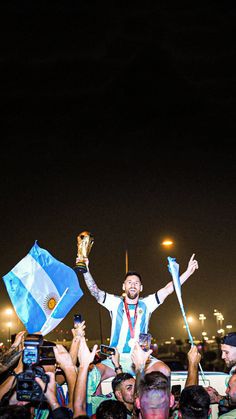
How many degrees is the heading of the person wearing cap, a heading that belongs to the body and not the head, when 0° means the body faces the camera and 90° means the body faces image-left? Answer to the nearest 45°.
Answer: approximately 90°

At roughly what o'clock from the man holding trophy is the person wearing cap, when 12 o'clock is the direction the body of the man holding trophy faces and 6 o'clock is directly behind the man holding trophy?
The person wearing cap is roughly at 11 o'clock from the man holding trophy.

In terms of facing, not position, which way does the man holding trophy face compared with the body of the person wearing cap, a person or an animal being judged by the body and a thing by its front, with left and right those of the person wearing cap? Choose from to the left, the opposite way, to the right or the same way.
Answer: to the left

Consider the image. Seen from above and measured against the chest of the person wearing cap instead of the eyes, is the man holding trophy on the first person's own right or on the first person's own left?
on the first person's own right

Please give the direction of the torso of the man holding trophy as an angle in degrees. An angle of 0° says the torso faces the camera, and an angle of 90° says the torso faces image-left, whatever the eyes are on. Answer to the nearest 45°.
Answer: approximately 0°

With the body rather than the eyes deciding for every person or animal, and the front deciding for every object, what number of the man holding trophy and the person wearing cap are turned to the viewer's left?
1
